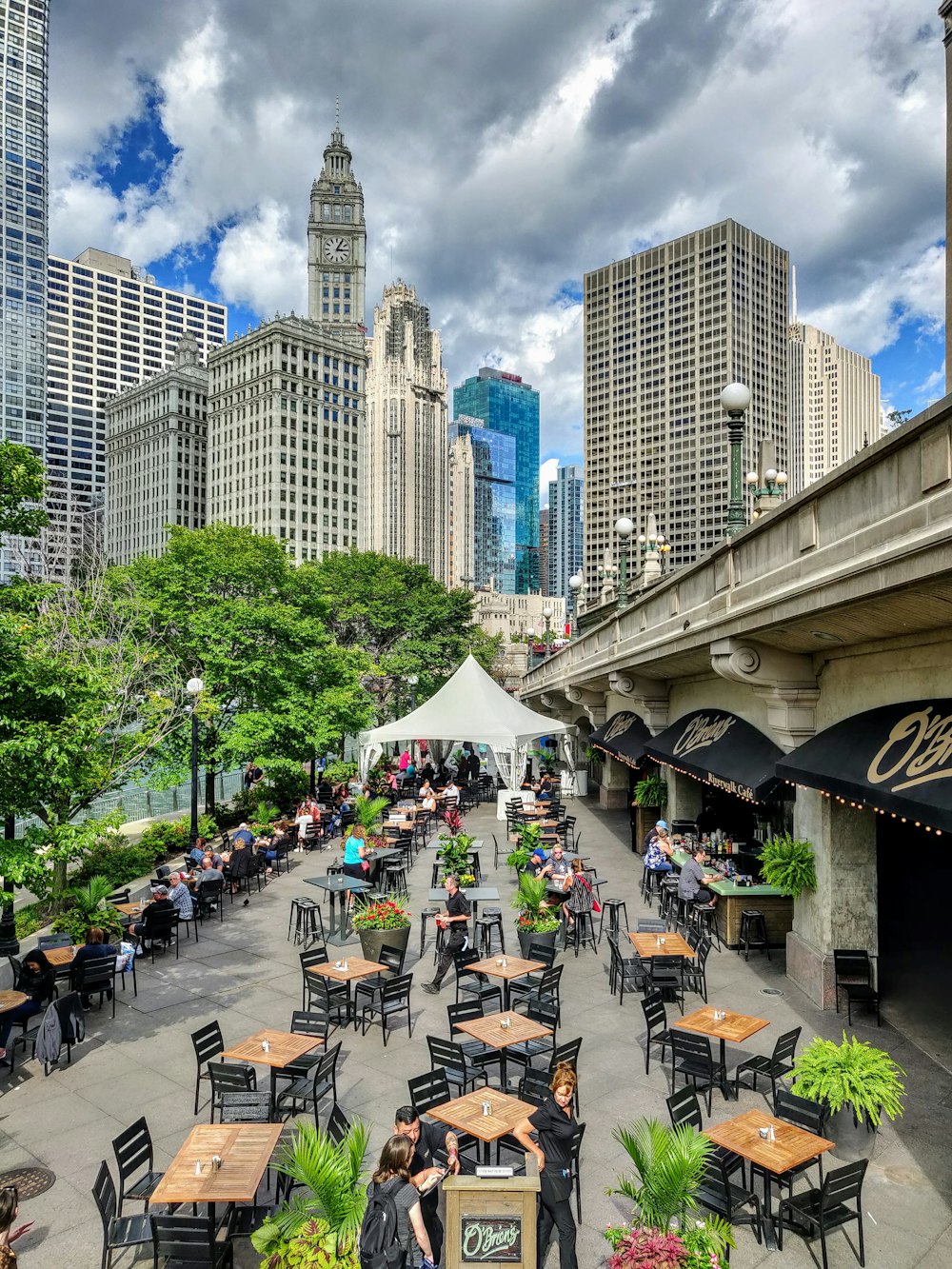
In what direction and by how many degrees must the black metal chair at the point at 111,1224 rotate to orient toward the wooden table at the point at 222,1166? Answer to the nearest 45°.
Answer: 0° — it already faces it

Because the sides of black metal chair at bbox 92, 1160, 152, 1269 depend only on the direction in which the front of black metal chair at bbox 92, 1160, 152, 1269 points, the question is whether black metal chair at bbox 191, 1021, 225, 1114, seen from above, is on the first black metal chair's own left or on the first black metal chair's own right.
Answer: on the first black metal chair's own left

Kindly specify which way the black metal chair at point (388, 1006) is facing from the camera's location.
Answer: facing away from the viewer and to the left of the viewer

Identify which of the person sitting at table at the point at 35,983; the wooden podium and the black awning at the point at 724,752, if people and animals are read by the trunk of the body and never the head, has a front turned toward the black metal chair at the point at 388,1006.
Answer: the black awning

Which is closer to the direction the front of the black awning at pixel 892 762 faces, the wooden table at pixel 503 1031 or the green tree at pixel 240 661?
the wooden table

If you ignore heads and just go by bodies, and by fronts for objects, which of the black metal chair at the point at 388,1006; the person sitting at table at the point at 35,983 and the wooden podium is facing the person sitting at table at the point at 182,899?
the black metal chair

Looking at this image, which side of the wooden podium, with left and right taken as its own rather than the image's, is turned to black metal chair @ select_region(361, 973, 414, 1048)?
back

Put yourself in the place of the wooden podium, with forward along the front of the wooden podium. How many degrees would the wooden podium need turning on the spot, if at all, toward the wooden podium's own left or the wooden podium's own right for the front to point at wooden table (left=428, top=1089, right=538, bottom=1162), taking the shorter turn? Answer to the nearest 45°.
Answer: approximately 180°

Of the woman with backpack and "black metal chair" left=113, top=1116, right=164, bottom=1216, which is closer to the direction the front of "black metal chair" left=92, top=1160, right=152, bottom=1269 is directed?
the woman with backpack

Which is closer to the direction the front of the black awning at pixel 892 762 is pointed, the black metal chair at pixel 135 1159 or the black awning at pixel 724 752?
the black metal chair

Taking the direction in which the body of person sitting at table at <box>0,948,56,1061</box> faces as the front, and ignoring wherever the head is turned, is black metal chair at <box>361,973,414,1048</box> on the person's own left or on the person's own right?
on the person's own left

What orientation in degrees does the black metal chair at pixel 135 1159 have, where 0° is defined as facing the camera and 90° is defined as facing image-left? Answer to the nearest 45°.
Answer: approximately 270°

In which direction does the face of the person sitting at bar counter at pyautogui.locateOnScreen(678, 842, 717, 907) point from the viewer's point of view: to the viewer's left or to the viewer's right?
to the viewer's right

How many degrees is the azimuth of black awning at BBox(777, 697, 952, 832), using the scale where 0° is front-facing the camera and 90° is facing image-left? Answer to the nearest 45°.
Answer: approximately 45°
